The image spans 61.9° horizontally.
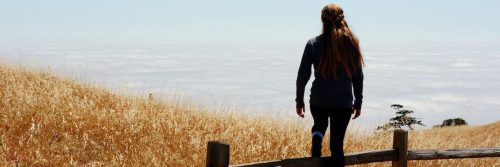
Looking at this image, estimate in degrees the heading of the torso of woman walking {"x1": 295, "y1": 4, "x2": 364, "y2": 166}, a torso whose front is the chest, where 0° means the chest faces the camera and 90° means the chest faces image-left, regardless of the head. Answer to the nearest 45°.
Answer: approximately 180°
